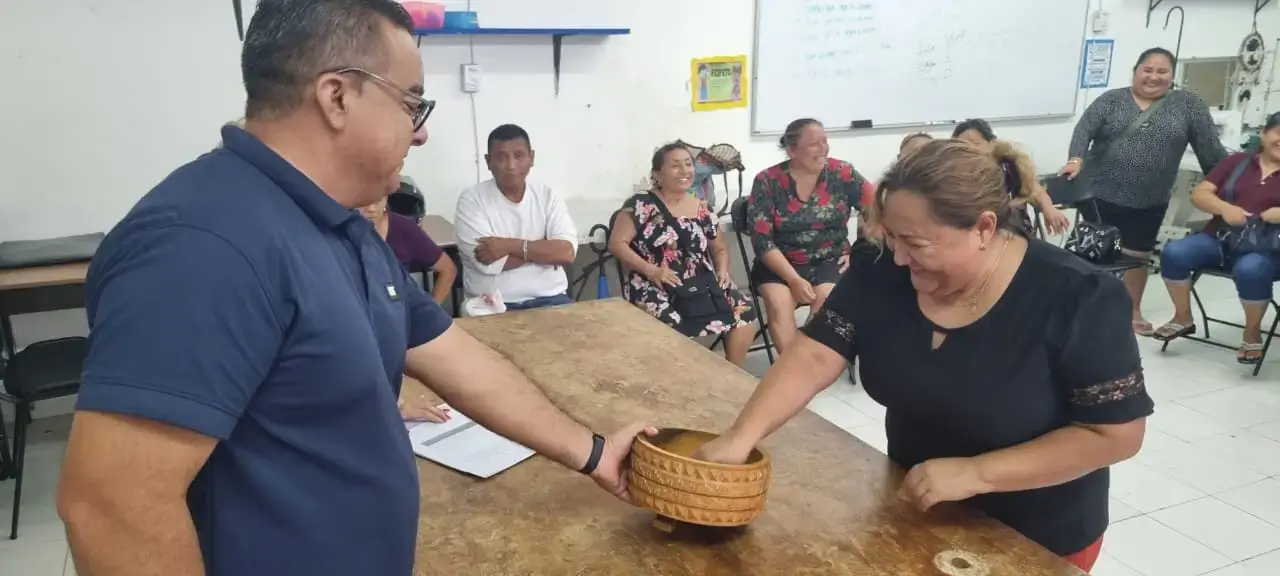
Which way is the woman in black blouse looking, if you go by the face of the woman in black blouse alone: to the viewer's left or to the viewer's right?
to the viewer's left

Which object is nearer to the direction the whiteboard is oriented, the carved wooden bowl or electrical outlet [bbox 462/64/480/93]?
the carved wooden bowl

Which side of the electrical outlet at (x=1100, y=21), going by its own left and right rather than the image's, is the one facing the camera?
front

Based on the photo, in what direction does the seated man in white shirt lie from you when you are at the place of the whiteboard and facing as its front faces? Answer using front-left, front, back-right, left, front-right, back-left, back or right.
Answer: front-right

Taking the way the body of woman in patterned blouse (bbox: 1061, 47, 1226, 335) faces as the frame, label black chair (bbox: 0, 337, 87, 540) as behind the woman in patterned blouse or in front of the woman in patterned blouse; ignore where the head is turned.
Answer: in front

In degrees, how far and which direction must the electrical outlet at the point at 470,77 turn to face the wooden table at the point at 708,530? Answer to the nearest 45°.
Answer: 0° — it already faces it

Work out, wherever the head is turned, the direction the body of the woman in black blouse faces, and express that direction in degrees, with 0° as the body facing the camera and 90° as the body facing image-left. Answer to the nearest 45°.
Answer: approximately 45°

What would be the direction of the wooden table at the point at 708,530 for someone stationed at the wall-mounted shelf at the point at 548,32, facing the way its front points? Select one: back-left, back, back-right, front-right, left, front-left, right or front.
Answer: front

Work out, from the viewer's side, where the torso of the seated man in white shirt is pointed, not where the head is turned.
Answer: toward the camera

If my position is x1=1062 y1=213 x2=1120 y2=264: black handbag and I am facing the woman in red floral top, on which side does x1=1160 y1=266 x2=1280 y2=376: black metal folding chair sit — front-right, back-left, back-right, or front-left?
back-left

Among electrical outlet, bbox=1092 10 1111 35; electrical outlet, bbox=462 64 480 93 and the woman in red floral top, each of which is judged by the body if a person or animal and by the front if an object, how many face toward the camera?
3

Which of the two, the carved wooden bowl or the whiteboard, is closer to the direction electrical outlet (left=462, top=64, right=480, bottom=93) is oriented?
the carved wooden bowl

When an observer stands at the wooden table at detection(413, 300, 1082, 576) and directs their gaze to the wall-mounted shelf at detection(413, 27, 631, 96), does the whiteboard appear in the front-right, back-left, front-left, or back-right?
front-right

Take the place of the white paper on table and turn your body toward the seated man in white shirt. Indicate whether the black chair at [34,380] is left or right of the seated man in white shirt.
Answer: left

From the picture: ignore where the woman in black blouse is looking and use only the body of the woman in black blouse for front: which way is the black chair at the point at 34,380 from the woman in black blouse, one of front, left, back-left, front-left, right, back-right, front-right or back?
front-right

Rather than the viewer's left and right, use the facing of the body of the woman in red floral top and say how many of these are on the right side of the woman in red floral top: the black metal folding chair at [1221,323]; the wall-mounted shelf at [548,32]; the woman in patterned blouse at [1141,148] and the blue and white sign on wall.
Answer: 1

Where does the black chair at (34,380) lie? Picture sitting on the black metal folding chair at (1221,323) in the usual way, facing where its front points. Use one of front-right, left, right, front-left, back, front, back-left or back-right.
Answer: front

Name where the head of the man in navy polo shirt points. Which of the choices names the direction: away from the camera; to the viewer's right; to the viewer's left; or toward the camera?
to the viewer's right
